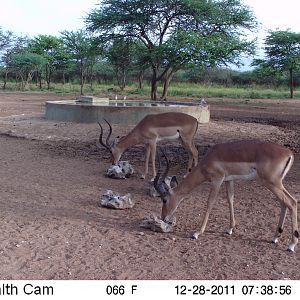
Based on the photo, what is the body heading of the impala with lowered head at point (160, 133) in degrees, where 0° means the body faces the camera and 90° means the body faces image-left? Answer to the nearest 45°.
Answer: approximately 90°

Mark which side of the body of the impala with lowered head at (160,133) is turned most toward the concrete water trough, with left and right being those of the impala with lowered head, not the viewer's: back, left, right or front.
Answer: right

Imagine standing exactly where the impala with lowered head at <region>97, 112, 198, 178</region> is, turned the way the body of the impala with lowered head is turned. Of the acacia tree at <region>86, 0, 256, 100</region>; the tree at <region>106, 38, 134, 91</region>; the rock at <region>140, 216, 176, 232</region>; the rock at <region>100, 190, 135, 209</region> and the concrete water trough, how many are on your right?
3

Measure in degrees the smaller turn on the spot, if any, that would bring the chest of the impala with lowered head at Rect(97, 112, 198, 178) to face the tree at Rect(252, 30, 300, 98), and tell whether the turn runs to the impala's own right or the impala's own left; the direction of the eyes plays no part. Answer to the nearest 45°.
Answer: approximately 90° to the impala's own right

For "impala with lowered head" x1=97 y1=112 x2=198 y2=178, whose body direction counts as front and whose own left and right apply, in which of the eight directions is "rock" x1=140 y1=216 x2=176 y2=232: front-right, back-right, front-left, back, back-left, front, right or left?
left

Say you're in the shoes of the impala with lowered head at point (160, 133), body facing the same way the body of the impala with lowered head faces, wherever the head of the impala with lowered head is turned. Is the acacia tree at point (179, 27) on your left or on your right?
on your right

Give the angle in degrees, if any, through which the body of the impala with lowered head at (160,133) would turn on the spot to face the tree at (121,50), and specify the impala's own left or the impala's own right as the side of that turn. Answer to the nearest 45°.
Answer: approximately 90° to the impala's own right

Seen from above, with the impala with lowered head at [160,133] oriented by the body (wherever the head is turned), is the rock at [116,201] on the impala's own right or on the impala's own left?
on the impala's own left
